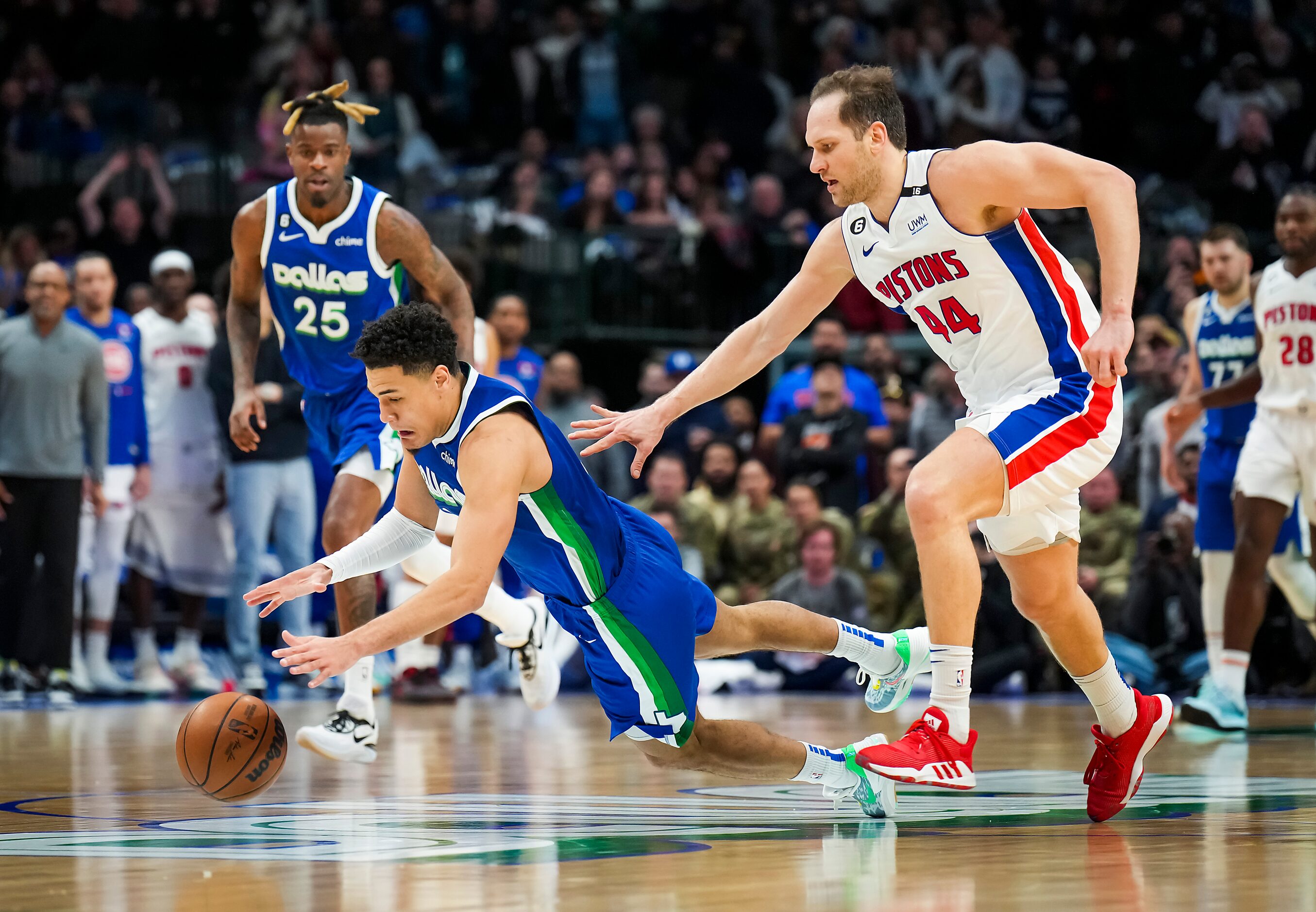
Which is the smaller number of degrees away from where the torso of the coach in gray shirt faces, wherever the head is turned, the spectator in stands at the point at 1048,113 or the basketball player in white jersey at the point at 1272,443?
the basketball player in white jersey

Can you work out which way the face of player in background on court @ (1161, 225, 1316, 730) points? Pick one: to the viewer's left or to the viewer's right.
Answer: to the viewer's left

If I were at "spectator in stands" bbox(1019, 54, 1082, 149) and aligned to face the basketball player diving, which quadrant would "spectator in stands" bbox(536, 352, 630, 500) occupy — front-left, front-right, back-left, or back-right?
front-right

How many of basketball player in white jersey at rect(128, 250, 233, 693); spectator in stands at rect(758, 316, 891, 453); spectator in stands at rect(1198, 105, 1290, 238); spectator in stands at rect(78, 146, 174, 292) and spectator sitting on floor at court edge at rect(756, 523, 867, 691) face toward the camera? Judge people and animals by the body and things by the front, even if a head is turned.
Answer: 5

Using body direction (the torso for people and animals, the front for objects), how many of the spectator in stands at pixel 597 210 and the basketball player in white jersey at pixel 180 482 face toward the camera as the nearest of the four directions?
2

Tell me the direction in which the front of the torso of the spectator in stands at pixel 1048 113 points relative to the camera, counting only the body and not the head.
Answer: toward the camera

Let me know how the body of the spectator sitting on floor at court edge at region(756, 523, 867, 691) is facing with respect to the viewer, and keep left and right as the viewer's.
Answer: facing the viewer

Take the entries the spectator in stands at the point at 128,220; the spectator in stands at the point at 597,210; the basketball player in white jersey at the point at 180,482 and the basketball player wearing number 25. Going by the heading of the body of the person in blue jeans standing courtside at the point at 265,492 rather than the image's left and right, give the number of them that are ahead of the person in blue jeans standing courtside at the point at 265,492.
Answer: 1

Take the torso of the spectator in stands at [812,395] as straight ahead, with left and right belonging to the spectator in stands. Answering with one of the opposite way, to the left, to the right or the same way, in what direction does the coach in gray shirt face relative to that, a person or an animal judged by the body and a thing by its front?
the same way

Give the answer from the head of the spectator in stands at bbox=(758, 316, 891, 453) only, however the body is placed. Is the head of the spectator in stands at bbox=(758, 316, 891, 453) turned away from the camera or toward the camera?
toward the camera

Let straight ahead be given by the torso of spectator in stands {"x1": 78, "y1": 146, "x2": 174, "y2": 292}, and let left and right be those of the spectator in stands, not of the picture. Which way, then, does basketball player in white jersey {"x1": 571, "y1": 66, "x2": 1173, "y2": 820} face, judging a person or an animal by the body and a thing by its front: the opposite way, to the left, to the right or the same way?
to the right

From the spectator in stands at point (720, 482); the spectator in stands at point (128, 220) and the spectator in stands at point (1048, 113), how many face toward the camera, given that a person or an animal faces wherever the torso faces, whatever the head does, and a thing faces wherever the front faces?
3

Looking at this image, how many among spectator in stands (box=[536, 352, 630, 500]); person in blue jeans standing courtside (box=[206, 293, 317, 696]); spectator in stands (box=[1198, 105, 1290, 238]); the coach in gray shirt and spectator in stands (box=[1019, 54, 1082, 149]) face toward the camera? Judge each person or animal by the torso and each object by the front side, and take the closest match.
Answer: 5

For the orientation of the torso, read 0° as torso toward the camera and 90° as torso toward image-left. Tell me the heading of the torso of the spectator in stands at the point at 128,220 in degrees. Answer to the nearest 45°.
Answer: approximately 0°

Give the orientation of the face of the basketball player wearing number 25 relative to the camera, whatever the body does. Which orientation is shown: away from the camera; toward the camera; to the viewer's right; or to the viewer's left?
toward the camera

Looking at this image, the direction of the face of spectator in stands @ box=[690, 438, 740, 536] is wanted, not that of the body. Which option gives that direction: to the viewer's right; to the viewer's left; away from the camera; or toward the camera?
toward the camera

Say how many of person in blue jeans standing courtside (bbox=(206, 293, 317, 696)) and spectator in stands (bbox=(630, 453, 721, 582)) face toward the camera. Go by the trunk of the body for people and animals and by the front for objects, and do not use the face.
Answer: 2

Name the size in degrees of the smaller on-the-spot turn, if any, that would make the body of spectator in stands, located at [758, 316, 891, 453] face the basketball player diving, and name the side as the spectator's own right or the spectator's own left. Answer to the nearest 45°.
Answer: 0° — they already face them

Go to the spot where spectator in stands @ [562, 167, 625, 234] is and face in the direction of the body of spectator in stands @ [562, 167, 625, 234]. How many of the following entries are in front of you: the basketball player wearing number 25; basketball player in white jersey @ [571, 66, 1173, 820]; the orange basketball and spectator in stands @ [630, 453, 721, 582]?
4

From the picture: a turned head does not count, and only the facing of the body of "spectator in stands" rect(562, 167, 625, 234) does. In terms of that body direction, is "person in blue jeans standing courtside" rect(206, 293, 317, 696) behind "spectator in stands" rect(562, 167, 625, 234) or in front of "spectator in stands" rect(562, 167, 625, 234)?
in front

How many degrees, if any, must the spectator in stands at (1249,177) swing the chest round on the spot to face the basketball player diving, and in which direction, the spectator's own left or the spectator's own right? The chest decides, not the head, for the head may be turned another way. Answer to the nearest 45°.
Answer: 0° — they already face them
